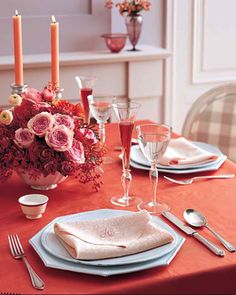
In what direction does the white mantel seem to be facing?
toward the camera

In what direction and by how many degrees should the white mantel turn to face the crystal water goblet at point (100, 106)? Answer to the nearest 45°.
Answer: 0° — it already faces it

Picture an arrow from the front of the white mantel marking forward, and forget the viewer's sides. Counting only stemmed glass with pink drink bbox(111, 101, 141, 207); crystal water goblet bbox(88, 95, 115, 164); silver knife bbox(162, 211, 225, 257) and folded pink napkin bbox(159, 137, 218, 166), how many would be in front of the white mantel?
4

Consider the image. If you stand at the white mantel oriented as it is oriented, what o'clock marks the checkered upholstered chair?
The checkered upholstered chair is roughly at 11 o'clock from the white mantel.

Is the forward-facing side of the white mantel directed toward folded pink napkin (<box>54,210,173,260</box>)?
yes

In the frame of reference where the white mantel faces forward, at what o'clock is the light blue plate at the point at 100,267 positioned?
The light blue plate is roughly at 12 o'clock from the white mantel.

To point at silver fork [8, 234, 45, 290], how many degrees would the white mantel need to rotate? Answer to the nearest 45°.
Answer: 0° — it already faces it

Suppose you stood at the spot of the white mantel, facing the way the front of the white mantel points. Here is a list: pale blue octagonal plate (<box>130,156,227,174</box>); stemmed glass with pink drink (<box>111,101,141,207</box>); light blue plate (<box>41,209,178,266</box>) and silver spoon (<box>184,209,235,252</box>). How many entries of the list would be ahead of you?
4

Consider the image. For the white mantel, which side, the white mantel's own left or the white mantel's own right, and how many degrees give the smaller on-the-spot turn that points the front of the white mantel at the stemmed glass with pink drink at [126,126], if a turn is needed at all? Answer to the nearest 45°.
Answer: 0° — it already faces it

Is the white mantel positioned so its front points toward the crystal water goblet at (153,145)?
yes

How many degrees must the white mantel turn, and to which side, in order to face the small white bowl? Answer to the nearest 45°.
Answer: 0° — it already faces it

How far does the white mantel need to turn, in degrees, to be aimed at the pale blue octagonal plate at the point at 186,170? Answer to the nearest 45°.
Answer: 0° — it already faces it

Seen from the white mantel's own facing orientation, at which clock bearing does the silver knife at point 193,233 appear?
The silver knife is roughly at 12 o'clock from the white mantel.
